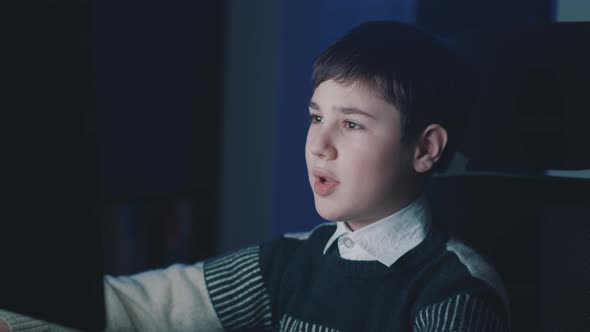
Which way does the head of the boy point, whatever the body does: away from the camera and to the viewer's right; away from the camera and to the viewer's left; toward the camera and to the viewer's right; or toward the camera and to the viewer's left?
toward the camera and to the viewer's left

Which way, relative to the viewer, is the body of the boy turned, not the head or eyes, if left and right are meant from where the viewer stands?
facing the viewer and to the left of the viewer
